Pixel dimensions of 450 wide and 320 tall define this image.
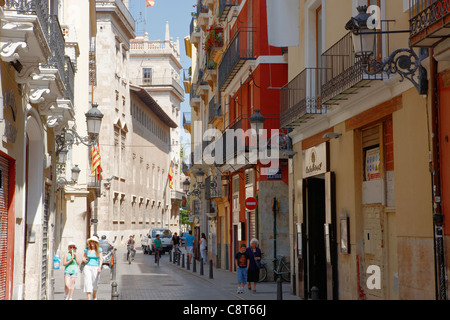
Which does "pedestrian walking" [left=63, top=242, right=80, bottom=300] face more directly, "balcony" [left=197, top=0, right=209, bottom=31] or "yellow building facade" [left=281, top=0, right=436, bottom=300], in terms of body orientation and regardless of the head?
the yellow building facade

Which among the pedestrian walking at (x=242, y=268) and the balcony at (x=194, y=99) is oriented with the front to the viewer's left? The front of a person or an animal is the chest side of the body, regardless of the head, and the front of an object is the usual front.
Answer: the balcony

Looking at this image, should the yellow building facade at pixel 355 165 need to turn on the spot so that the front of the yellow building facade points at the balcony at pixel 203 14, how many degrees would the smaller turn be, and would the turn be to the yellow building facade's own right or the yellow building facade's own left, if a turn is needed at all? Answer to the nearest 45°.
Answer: approximately 135° to the yellow building facade's own right

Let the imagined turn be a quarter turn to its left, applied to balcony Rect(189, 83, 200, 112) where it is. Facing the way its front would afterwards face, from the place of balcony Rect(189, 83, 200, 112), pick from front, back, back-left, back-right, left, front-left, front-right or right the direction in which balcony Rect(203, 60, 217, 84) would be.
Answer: front

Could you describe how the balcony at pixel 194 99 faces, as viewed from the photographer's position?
facing to the left of the viewer

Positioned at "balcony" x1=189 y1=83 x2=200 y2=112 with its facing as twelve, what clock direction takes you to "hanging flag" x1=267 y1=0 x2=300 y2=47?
The hanging flag is roughly at 9 o'clock from the balcony.

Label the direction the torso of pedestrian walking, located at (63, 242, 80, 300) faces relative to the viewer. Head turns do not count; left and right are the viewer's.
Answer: facing the viewer

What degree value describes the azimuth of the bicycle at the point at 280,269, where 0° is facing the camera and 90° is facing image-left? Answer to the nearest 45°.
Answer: approximately 90°

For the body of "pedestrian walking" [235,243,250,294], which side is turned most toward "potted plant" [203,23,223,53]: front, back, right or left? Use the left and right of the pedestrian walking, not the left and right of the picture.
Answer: back

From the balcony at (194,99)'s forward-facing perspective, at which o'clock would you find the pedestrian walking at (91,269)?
The pedestrian walking is roughly at 9 o'clock from the balcony.

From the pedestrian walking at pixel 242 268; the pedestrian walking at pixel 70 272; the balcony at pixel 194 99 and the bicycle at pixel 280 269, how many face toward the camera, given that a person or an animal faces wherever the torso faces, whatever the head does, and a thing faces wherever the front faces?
2

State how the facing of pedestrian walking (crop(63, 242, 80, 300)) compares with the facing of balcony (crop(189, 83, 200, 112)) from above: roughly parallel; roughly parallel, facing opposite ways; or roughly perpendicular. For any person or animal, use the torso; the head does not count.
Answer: roughly perpendicular
